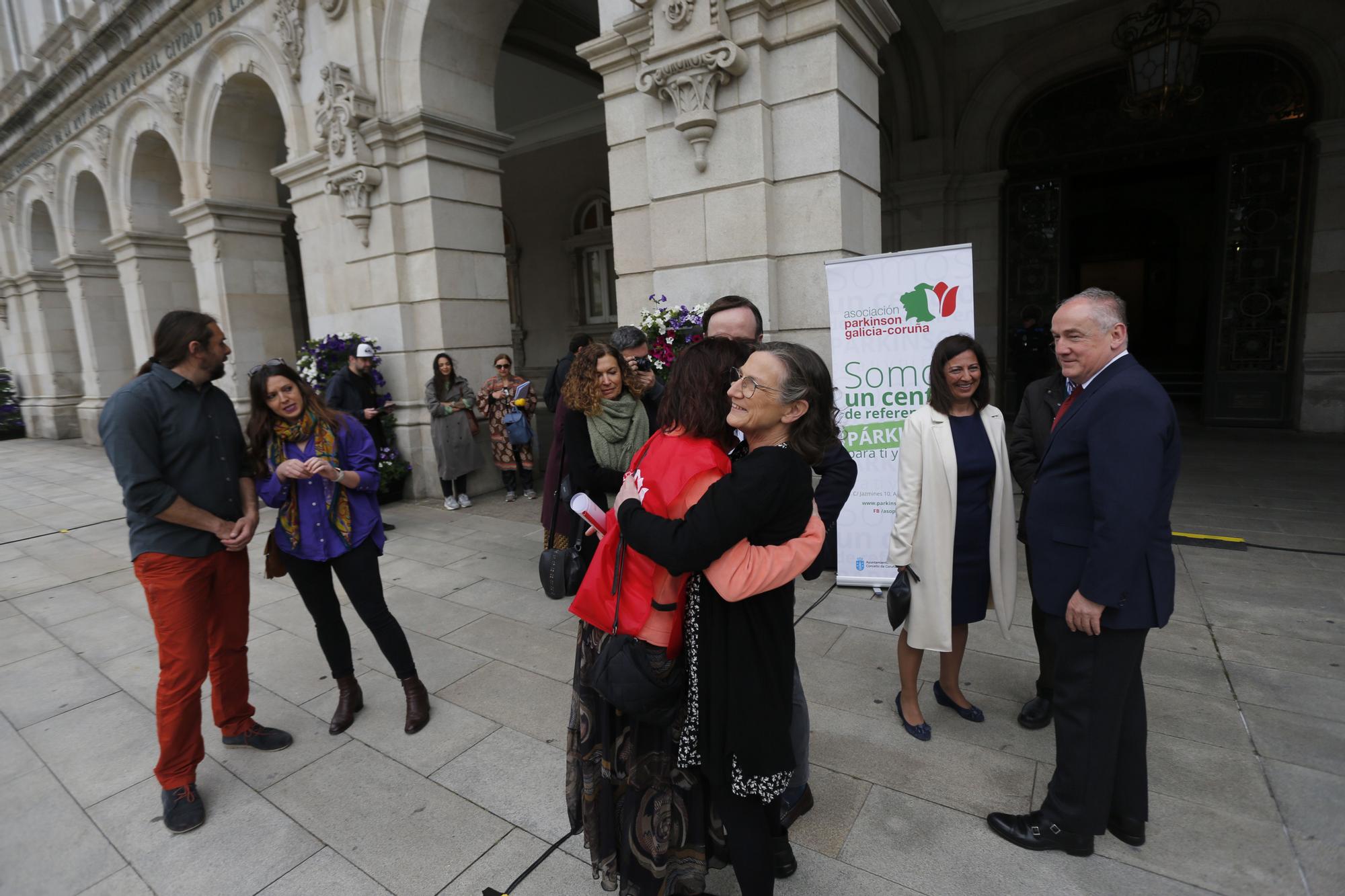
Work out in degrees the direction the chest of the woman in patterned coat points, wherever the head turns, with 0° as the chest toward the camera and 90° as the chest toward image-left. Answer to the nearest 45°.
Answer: approximately 0°

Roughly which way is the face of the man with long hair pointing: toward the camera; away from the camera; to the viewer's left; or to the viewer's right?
to the viewer's right

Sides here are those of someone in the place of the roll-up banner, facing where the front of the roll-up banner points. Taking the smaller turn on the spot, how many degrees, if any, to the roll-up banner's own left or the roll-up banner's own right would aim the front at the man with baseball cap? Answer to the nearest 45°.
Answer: approximately 90° to the roll-up banner's own right

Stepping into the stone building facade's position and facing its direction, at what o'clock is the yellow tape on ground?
The yellow tape on ground is roughly at 9 o'clock from the stone building facade.

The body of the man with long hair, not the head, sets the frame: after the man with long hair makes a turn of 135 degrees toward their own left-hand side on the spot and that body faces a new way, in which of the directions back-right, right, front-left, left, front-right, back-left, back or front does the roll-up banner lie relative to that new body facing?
right

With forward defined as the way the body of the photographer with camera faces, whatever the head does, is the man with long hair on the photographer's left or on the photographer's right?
on the photographer's right

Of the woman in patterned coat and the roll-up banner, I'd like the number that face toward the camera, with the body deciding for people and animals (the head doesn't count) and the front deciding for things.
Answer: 2
